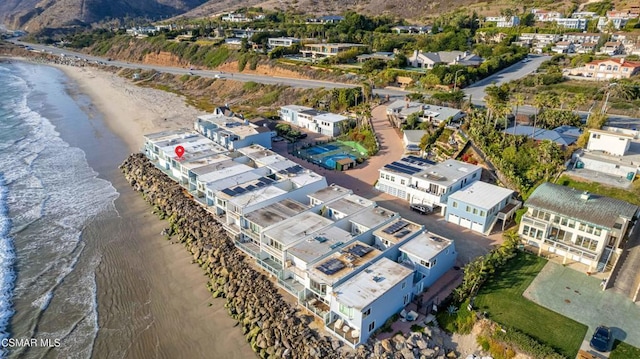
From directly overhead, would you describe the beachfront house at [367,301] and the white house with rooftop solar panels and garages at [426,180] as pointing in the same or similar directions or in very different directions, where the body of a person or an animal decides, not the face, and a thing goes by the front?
same or similar directions

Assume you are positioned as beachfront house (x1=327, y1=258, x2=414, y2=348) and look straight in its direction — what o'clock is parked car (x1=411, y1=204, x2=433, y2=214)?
The parked car is roughly at 5 o'clock from the beachfront house.

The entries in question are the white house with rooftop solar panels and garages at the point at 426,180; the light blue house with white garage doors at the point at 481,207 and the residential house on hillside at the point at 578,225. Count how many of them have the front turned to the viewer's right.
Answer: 0

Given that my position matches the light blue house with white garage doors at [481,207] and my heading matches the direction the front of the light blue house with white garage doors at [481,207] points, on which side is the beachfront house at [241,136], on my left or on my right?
on my right

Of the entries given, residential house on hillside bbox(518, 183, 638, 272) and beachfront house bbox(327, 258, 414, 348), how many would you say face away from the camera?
0

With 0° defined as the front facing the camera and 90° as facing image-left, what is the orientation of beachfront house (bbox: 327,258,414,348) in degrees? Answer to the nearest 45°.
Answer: approximately 45°

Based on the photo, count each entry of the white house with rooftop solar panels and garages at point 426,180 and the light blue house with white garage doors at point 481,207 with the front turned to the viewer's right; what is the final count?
0

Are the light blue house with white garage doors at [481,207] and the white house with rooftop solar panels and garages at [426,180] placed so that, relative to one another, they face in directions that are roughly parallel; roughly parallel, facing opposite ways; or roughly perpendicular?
roughly parallel

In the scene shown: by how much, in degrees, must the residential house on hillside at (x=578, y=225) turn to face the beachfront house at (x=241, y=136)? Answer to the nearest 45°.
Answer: approximately 45° to its right

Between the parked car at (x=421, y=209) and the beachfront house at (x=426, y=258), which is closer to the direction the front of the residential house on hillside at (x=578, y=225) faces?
the beachfront house

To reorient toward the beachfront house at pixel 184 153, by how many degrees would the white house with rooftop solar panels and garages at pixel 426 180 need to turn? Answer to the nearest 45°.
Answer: approximately 45° to its right

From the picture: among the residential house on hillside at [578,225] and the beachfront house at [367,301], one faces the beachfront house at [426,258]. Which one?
the residential house on hillside

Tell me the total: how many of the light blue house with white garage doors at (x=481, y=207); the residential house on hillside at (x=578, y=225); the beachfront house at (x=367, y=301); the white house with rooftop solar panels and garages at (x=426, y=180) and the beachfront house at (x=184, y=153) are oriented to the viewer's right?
0

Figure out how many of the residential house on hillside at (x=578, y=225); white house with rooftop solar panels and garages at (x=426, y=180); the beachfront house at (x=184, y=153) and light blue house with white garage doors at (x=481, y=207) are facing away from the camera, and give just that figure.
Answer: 0

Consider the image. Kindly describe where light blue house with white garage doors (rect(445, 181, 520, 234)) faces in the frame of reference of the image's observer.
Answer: facing the viewer and to the left of the viewer

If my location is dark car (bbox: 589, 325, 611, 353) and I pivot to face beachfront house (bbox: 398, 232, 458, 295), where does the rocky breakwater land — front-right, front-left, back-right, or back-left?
front-left

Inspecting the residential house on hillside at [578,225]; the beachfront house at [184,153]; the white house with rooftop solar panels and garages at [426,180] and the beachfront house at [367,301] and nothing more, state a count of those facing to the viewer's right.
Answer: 0
